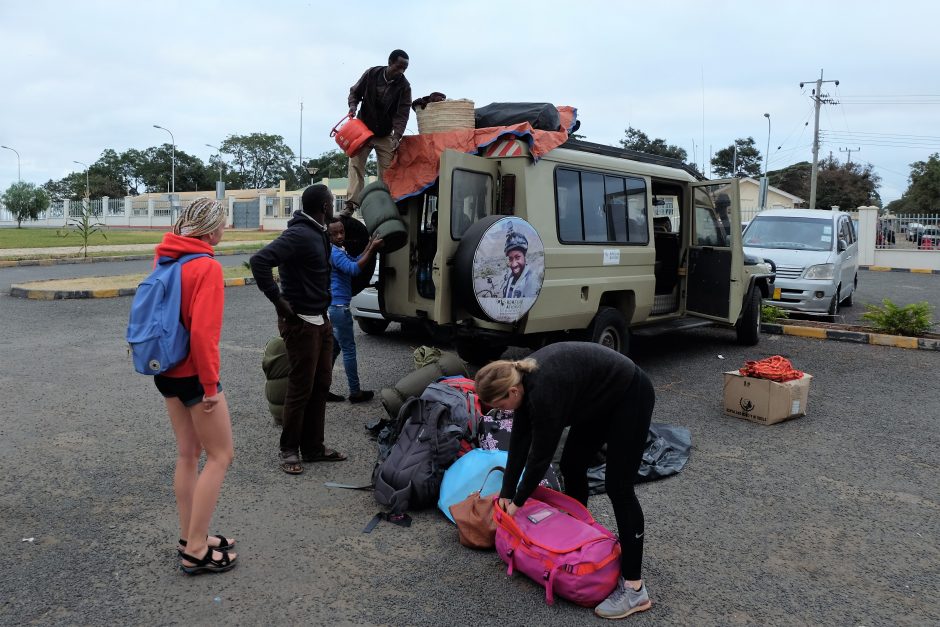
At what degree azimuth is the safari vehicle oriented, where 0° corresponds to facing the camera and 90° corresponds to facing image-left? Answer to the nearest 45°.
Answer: approximately 225°

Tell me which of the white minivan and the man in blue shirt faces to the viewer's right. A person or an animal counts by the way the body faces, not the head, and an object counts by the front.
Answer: the man in blue shirt

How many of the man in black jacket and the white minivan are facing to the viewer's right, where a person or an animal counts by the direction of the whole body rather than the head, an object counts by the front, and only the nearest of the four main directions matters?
1

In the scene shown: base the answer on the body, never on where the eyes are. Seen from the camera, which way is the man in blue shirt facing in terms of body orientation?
to the viewer's right

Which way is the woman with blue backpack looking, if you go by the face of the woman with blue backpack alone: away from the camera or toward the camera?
away from the camera

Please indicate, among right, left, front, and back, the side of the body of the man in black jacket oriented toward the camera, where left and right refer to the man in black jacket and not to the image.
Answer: right

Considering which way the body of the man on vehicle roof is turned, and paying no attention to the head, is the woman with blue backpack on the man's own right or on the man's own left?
on the man's own right

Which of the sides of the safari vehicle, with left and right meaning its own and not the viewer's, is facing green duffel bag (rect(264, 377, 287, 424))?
back

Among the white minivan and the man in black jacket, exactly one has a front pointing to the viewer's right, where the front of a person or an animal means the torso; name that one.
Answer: the man in black jacket
